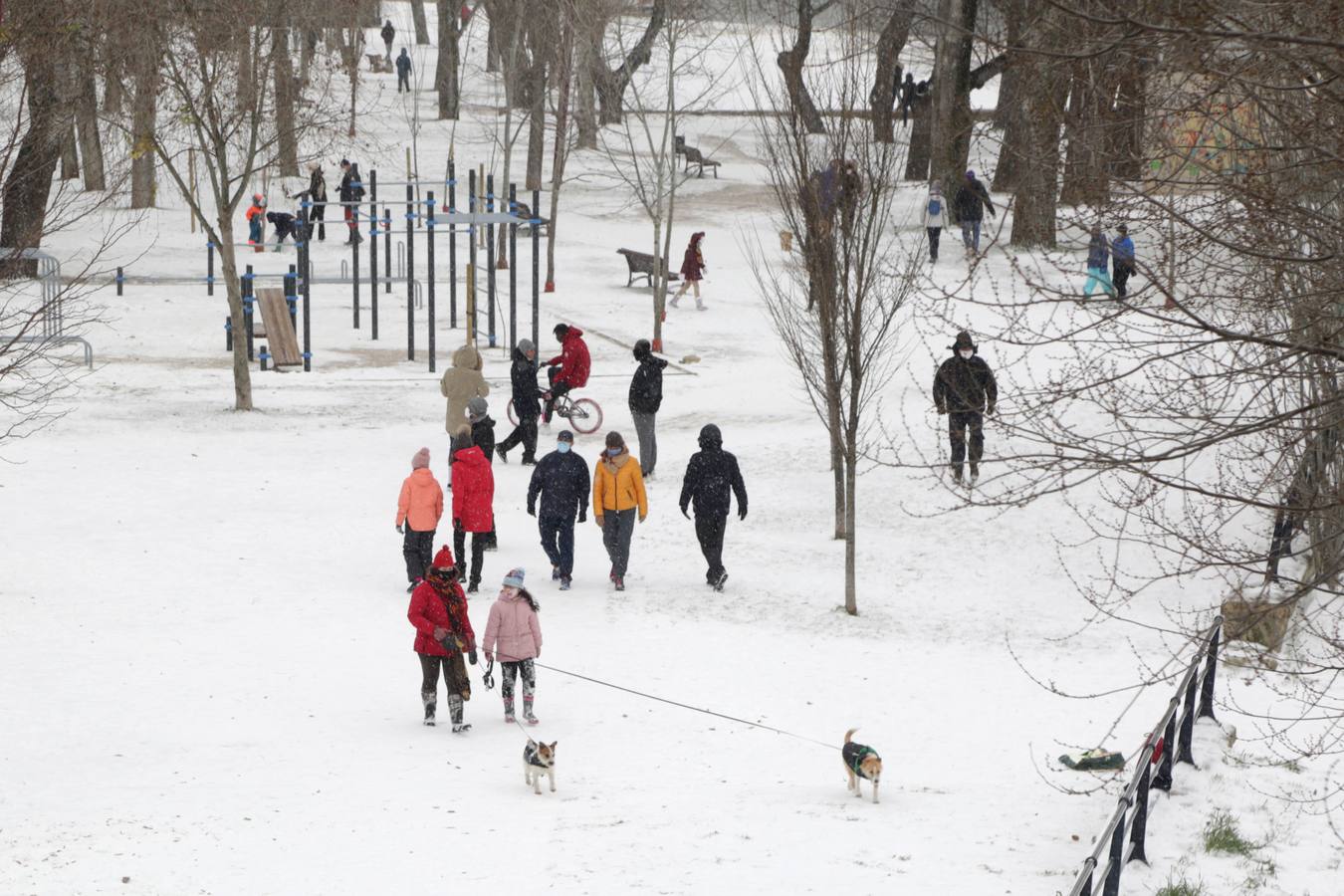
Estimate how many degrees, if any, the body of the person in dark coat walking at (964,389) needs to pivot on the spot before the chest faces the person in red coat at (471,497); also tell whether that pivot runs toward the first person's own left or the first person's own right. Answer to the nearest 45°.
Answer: approximately 45° to the first person's own right

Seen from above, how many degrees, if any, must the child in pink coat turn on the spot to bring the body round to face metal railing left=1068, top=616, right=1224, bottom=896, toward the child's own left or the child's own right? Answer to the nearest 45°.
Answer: approximately 45° to the child's own left

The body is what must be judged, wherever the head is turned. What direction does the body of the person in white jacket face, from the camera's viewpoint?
away from the camera

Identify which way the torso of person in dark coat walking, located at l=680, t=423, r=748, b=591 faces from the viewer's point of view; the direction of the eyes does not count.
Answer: away from the camera
